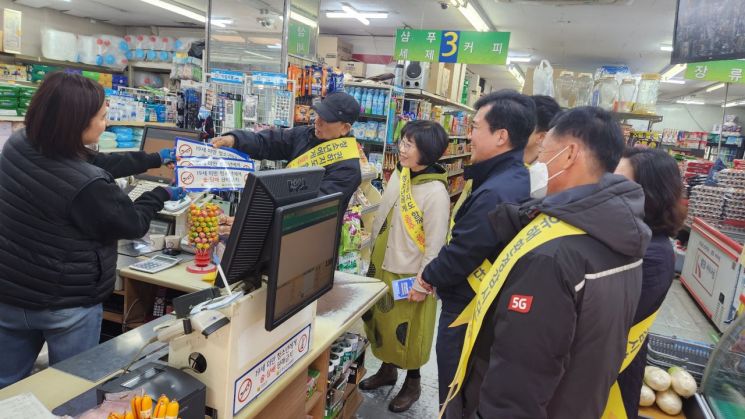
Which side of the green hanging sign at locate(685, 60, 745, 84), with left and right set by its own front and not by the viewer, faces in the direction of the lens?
front

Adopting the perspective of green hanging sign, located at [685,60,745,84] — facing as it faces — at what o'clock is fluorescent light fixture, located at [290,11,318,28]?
The fluorescent light fixture is roughly at 1 o'clock from the green hanging sign.

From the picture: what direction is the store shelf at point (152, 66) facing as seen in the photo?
toward the camera

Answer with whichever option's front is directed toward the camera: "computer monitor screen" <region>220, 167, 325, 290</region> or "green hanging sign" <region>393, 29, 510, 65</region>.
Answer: the green hanging sign

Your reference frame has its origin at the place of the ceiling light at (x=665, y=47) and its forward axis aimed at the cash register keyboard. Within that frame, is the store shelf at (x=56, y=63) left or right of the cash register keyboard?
right

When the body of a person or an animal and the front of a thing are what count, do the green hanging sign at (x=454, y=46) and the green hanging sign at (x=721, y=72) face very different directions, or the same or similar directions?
same or similar directions

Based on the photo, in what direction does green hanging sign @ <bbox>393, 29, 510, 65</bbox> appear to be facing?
toward the camera

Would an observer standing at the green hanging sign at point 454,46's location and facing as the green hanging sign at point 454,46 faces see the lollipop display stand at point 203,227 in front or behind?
in front

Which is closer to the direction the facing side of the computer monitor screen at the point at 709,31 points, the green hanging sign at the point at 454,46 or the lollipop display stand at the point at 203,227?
the lollipop display stand
